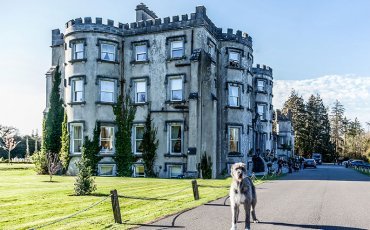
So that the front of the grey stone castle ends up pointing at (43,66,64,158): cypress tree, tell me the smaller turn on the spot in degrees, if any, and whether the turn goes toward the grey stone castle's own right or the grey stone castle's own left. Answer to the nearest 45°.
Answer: approximately 135° to the grey stone castle's own right

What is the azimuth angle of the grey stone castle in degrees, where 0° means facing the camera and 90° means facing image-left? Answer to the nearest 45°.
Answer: approximately 315°

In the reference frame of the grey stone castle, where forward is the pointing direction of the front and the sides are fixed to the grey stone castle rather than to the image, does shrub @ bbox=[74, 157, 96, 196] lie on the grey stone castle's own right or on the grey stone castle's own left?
on the grey stone castle's own right
